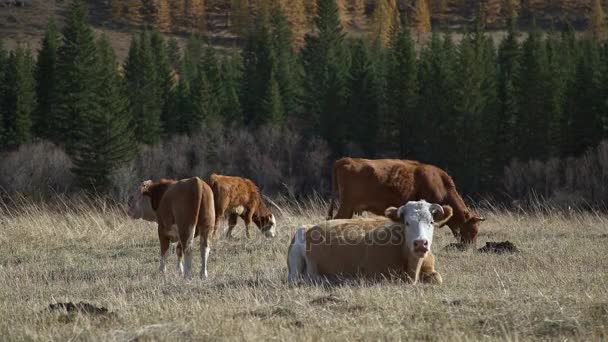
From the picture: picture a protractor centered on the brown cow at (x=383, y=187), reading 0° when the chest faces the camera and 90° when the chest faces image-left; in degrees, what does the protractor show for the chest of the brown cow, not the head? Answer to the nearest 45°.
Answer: approximately 270°

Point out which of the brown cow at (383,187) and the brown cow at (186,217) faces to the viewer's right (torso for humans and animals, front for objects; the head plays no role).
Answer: the brown cow at (383,187)

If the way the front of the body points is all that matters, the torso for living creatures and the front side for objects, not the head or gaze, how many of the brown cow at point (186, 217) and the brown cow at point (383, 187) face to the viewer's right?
1

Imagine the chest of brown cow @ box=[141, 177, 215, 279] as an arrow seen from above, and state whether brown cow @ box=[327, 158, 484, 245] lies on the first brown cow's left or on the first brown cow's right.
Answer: on the first brown cow's right

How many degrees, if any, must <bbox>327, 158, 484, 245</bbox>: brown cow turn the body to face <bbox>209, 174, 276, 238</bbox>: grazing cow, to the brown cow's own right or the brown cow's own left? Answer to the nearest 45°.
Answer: approximately 135° to the brown cow's own left

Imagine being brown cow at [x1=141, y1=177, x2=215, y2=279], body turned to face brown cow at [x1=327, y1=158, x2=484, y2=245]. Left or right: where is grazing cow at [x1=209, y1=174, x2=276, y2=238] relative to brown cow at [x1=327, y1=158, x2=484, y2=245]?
left

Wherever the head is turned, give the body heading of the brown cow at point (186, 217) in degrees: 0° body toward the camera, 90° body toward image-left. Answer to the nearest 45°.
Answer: approximately 135°

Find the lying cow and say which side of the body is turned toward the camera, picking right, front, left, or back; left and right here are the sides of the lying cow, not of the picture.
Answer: right
